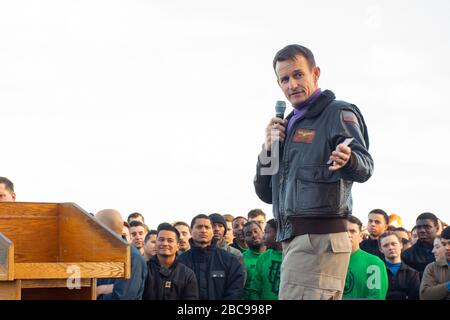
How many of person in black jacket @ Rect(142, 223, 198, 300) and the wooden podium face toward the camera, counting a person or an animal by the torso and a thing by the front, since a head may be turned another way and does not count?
1

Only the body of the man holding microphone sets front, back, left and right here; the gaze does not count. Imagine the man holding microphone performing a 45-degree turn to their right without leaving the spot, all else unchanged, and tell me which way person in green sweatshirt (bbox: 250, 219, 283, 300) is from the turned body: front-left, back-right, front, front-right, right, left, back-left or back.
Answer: right

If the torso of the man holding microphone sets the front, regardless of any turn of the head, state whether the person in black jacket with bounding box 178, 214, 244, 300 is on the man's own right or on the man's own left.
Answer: on the man's own right

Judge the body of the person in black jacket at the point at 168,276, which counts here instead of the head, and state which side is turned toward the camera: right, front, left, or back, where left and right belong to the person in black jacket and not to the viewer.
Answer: front

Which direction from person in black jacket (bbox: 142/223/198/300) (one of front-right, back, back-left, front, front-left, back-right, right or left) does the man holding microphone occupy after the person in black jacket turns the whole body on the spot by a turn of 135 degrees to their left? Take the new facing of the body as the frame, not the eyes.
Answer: back-right

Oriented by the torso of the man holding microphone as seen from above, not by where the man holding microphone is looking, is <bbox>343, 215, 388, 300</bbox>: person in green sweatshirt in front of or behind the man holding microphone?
behind

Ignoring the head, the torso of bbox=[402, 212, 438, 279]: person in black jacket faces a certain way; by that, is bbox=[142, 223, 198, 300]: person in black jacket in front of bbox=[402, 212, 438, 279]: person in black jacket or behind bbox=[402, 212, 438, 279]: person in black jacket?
in front

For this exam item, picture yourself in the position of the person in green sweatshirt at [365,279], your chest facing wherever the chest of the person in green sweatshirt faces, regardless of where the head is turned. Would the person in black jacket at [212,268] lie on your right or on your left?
on your right
